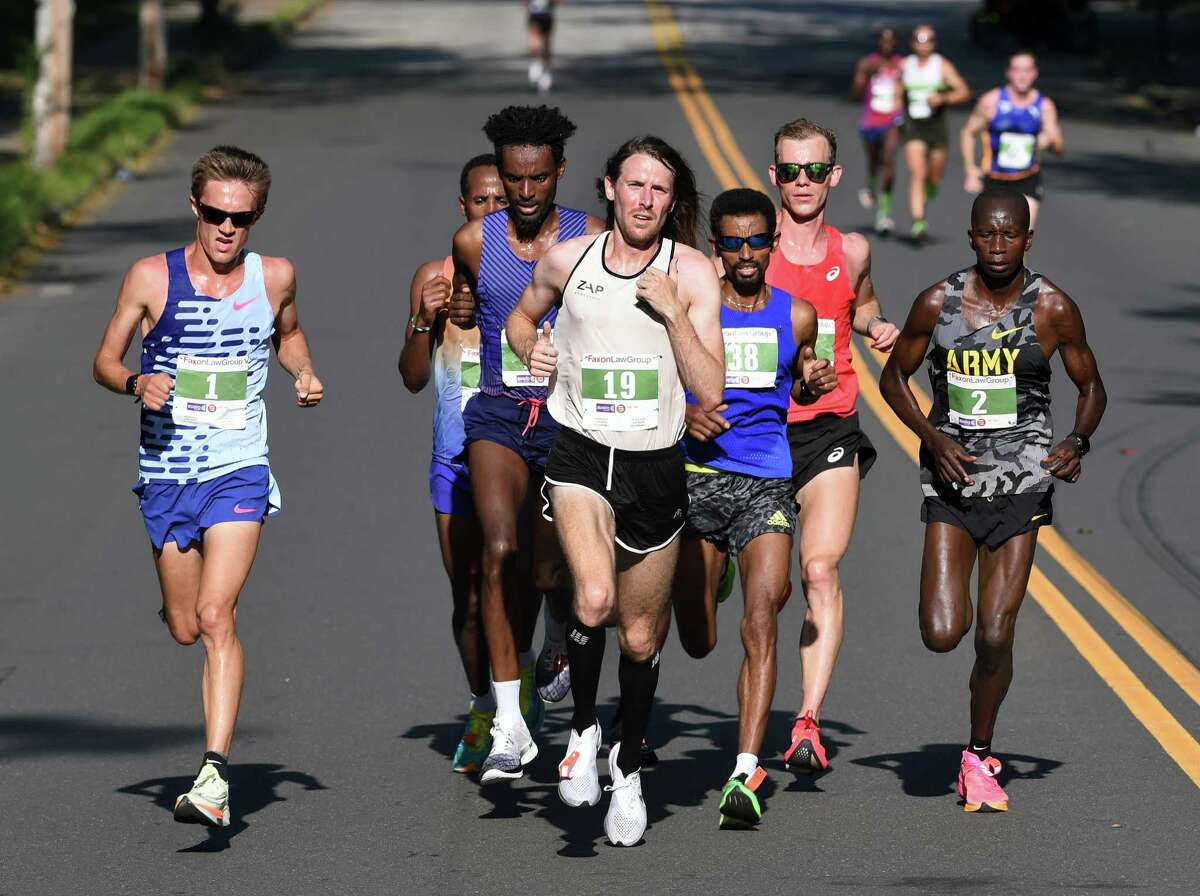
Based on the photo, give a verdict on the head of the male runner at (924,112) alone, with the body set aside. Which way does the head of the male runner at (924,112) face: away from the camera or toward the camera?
toward the camera

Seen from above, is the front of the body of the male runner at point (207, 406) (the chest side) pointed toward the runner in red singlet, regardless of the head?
no

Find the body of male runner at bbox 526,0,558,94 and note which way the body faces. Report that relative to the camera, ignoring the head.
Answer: toward the camera

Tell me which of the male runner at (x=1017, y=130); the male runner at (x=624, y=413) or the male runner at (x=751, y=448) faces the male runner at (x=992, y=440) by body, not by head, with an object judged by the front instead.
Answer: the male runner at (x=1017, y=130)

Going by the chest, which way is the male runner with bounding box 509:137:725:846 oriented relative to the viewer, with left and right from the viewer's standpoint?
facing the viewer

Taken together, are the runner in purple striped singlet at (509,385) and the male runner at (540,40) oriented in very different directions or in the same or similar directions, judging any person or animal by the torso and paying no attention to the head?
same or similar directions

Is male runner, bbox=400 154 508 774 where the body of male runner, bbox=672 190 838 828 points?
no

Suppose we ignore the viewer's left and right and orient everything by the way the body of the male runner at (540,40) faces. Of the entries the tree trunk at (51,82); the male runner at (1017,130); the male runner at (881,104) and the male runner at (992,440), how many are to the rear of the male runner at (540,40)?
0

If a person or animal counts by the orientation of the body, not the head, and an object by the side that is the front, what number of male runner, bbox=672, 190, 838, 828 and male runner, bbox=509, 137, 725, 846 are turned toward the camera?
2

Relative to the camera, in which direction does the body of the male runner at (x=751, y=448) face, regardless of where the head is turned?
toward the camera

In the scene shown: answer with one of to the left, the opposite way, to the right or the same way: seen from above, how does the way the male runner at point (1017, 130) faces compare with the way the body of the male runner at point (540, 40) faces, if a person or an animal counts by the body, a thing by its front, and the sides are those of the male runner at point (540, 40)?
the same way

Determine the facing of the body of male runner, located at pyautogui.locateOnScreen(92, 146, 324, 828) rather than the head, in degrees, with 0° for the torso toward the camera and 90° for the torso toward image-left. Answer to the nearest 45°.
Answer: approximately 0°

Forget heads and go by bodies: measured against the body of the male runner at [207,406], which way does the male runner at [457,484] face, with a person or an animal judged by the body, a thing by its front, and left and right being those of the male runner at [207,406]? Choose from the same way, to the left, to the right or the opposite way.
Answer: the same way

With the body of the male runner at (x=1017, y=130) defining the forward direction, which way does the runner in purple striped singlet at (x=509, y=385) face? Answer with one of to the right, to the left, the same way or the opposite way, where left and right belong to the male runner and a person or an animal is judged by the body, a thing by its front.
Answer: the same way

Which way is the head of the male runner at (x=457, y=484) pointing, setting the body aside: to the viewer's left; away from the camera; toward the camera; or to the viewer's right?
toward the camera

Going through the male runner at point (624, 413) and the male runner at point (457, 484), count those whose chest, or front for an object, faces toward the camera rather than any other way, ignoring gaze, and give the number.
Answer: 2

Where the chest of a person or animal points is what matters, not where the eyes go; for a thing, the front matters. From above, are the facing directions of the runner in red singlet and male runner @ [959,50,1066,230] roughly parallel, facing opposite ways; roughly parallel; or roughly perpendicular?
roughly parallel
